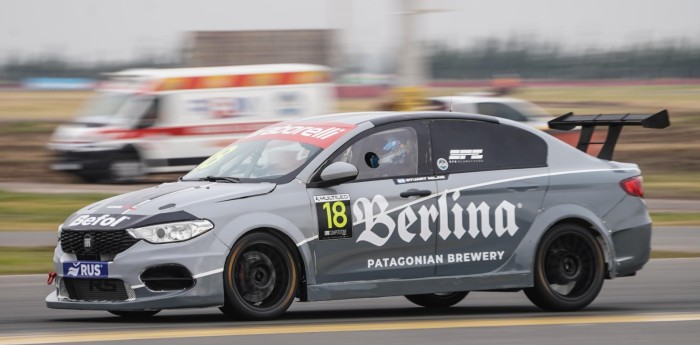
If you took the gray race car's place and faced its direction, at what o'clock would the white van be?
The white van is roughly at 4 o'clock from the gray race car.

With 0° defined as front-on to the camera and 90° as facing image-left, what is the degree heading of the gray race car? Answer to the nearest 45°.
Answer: approximately 45°

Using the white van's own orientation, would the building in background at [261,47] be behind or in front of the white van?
behind

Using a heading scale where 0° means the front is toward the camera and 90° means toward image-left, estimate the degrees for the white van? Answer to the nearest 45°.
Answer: approximately 45°

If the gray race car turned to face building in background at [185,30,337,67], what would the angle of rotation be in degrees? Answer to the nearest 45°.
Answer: approximately 135° to its right

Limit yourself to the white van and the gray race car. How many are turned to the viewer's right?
0

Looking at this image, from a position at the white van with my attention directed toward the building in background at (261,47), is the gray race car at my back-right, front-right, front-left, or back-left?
back-right
